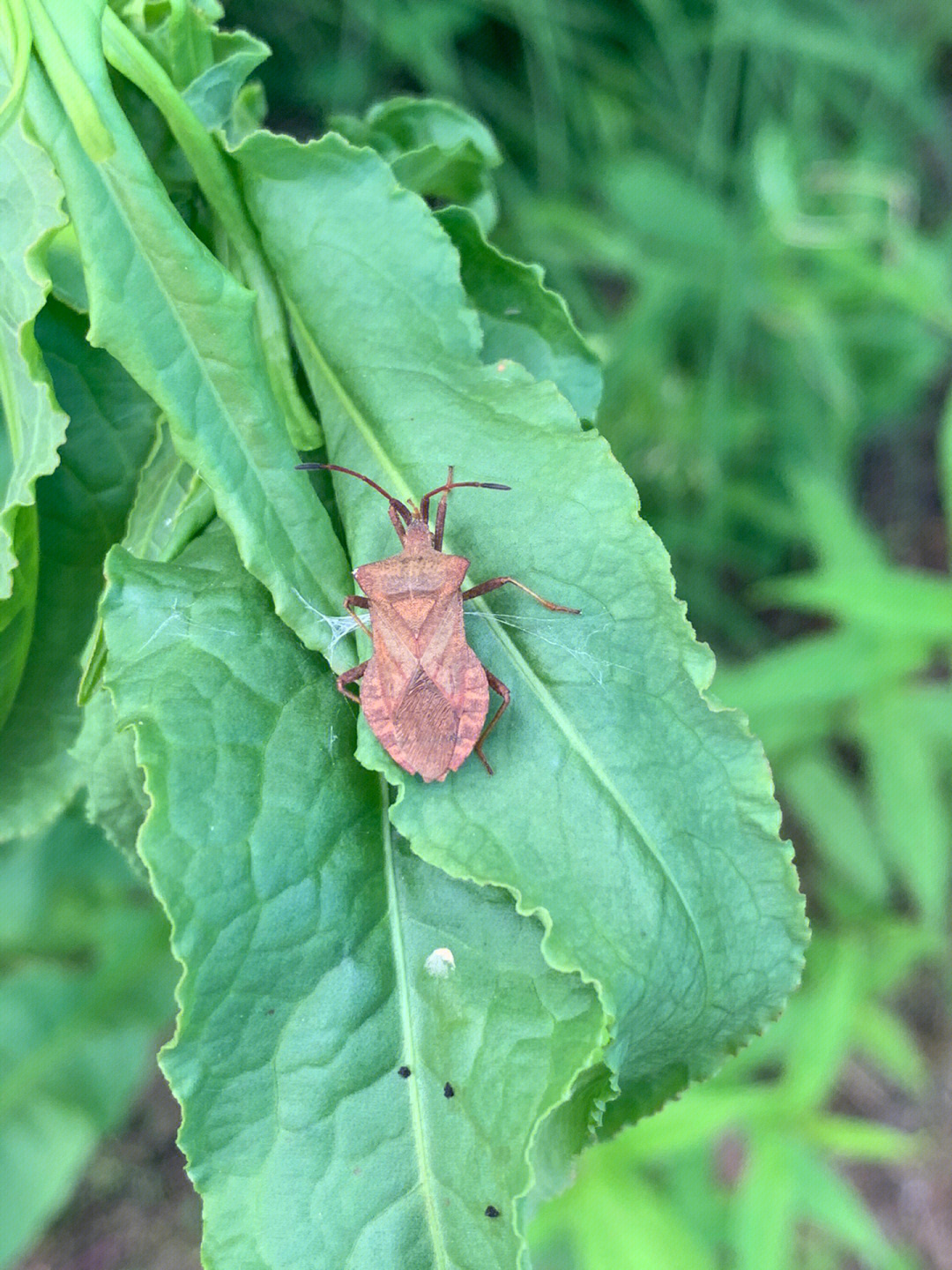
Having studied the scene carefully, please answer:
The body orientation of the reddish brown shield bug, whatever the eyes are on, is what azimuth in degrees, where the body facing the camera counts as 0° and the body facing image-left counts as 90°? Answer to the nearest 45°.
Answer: approximately 180°

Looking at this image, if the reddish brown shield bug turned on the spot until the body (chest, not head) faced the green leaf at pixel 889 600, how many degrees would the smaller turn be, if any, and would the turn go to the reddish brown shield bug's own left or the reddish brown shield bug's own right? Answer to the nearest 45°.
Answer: approximately 45° to the reddish brown shield bug's own right
